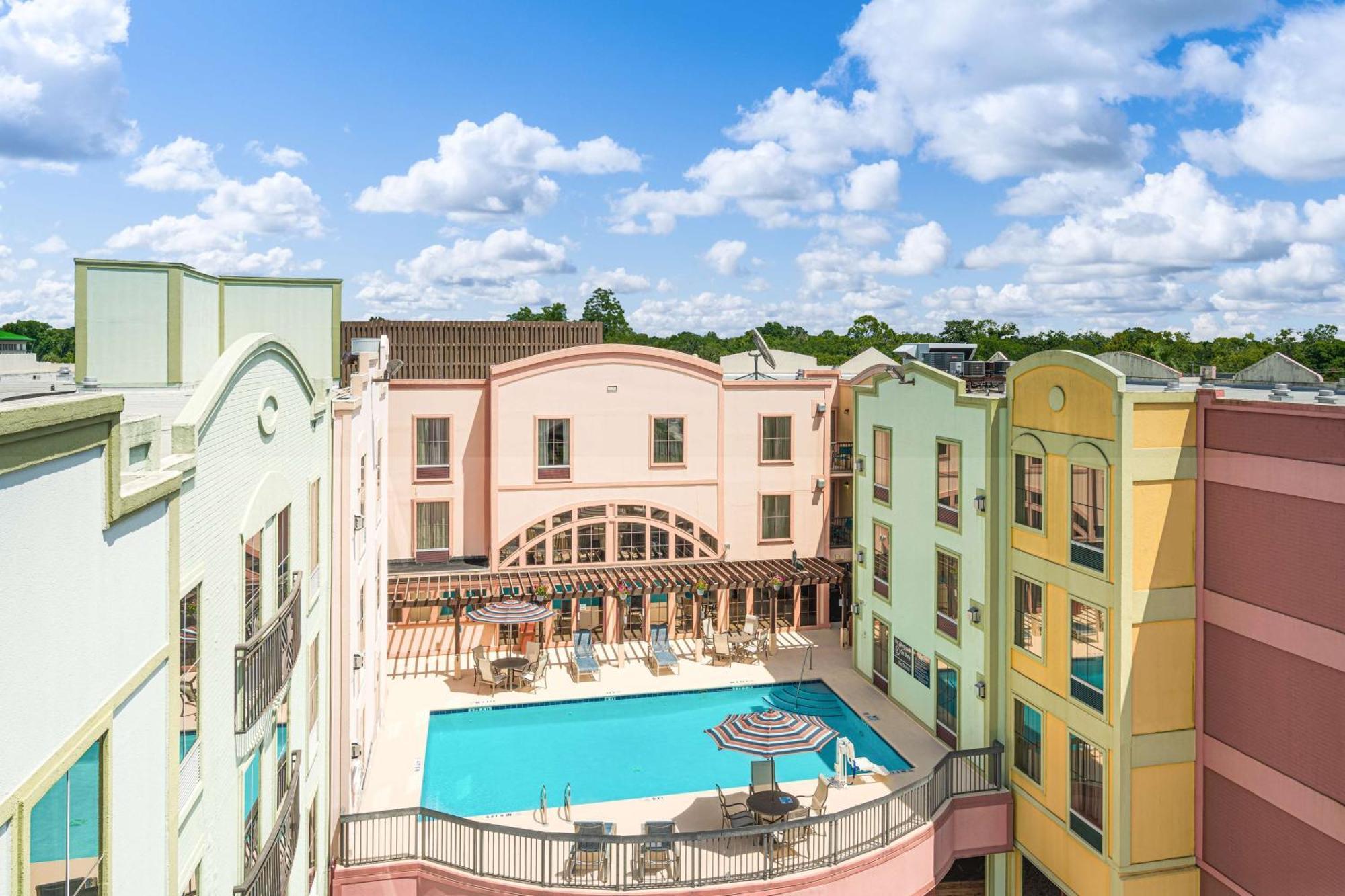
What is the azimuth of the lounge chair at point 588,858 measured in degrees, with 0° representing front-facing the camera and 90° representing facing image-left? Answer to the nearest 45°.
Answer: approximately 180°

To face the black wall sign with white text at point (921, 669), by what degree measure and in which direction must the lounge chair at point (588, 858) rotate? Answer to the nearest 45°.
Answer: approximately 45° to its right

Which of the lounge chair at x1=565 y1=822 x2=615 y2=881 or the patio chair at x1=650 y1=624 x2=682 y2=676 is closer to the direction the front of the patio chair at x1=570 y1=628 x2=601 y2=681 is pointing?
the lounge chair

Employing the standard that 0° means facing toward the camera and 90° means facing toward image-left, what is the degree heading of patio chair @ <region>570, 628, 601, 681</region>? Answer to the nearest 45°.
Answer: approximately 0°

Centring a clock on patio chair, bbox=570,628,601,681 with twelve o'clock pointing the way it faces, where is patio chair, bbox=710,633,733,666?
patio chair, bbox=710,633,733,666 is roughly at 9 o'clock from patio chair, bbox=570,628,601,681.

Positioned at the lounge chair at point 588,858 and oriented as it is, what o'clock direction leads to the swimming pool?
The swimming pool is roughly at 12 o'clock from the lounge chair.

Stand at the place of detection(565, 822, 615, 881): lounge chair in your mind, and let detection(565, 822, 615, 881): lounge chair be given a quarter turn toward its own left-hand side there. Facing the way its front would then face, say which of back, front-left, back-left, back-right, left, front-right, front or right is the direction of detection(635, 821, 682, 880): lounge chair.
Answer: back

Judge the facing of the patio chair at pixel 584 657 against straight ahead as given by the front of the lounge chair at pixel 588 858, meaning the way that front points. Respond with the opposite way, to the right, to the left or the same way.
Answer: the opposite way

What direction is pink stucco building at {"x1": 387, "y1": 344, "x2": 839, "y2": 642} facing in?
toward the camera

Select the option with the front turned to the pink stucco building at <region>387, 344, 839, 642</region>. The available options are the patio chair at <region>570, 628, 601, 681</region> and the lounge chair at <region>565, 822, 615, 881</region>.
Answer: the lounge chair

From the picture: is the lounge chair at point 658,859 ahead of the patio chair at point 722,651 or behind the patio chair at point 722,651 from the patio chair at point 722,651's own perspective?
ahead
